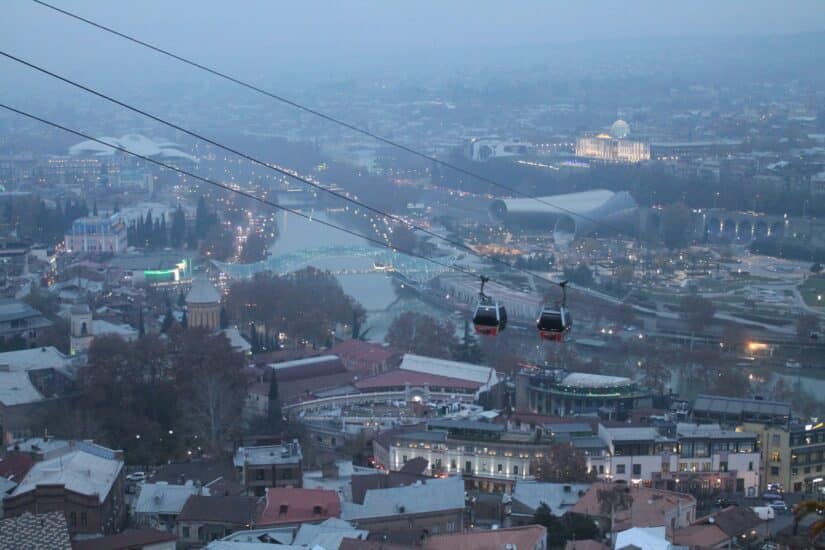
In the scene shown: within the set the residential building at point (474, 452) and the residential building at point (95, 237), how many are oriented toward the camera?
2

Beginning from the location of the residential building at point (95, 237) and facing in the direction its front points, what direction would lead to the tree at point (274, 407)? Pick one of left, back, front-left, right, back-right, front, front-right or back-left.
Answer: front

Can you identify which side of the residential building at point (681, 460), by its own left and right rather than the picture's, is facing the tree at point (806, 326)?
back

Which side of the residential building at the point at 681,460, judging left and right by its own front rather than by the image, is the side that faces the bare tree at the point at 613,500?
front

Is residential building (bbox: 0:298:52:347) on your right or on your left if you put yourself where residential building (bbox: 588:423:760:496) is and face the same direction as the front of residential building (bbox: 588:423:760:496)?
on your right

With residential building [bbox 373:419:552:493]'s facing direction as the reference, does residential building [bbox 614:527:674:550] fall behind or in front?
in front

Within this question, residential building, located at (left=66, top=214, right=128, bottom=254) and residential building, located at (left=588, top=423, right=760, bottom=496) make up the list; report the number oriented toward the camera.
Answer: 2

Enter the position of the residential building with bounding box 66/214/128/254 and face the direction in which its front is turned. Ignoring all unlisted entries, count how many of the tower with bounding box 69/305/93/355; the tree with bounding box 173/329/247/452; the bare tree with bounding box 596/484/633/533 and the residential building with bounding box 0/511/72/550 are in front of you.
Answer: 4

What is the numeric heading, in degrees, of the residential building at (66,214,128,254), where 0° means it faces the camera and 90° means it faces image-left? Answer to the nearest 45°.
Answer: approximately 0°

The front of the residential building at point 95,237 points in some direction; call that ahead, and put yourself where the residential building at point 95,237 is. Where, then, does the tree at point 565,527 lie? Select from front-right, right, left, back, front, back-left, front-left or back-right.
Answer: front

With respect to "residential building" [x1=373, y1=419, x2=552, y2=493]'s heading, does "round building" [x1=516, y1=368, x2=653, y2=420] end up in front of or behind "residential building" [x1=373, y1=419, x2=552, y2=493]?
behind

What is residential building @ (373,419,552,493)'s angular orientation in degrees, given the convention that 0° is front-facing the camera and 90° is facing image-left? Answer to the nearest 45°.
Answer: approximately 0°

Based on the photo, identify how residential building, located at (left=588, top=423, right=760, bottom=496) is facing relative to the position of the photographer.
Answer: facing the viewer
